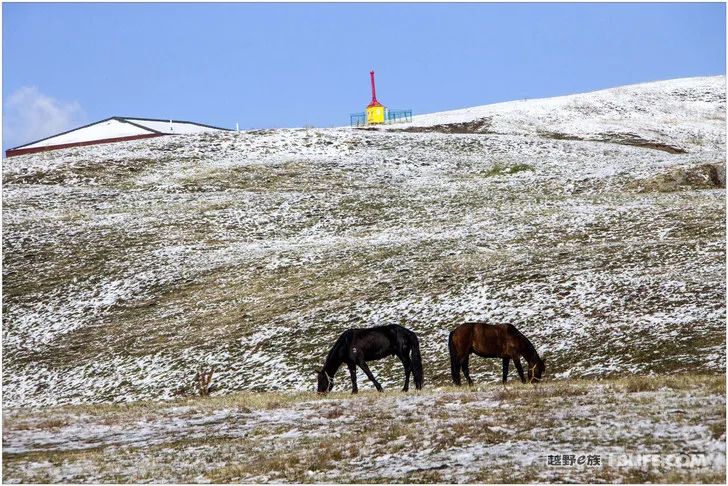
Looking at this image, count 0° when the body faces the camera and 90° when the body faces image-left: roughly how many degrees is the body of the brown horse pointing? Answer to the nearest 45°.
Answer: approximately 270°

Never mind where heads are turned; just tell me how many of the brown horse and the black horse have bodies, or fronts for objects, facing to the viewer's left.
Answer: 1

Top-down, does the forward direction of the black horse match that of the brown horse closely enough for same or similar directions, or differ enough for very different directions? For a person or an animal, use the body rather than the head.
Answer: very different directions

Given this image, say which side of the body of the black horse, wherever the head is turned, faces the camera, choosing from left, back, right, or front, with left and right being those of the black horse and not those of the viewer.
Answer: left

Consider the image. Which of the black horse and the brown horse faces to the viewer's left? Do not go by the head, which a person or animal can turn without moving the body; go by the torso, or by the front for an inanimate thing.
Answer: the black horse

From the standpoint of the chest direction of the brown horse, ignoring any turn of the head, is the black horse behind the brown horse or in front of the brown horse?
behind

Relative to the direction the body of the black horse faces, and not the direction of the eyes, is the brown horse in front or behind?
behind
